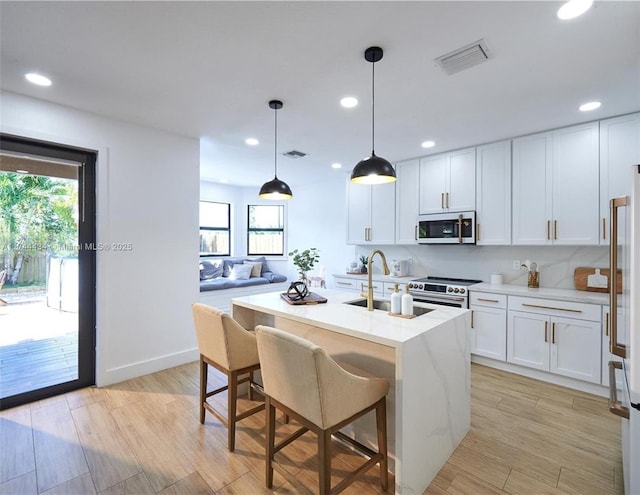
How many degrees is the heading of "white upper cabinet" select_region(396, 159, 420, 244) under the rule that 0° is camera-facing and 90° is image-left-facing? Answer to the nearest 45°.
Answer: approximately 45°

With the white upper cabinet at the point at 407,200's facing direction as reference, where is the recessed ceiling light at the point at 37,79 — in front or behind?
in front

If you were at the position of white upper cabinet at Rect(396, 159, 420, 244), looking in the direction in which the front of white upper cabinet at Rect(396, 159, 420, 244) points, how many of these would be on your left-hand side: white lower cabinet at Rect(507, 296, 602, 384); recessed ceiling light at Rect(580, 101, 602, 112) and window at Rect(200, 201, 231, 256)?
2

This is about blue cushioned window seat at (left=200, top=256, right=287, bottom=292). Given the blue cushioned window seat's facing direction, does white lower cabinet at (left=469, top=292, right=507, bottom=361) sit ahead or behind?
ahead

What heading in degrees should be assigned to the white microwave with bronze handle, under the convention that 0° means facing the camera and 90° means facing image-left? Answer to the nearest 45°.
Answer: approximately 0°

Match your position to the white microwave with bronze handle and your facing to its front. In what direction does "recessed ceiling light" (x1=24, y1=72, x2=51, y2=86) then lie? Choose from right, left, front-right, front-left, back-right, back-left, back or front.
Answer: front-right

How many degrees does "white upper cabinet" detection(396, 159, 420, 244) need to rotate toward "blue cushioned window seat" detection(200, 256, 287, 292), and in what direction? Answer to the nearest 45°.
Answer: approximately 45° to its right
